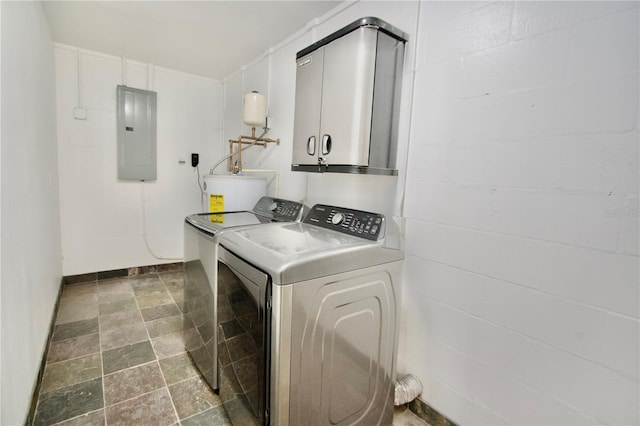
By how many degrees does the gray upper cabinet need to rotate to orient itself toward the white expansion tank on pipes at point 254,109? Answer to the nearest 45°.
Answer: approximately 90° to its right

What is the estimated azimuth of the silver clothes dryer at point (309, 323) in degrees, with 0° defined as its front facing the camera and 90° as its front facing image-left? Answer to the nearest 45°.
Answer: approximately 45°

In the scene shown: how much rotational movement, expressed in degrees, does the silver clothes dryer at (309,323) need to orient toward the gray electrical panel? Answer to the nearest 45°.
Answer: approximately 90° to its right

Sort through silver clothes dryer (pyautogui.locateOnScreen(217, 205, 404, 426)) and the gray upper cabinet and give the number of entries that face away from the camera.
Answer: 0

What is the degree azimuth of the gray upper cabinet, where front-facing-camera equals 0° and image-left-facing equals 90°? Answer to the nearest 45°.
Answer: approximately 45°
